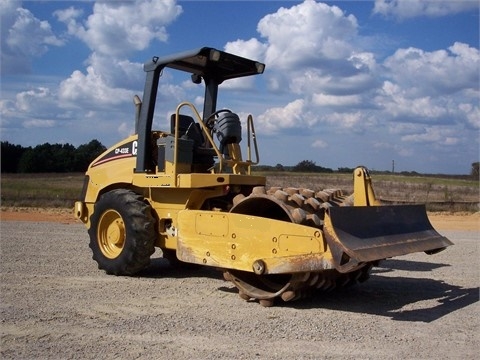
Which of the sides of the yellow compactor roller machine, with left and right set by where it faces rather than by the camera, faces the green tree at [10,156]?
back

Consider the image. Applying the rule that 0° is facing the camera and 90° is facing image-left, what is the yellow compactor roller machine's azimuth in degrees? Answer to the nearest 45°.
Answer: approximately 315°
